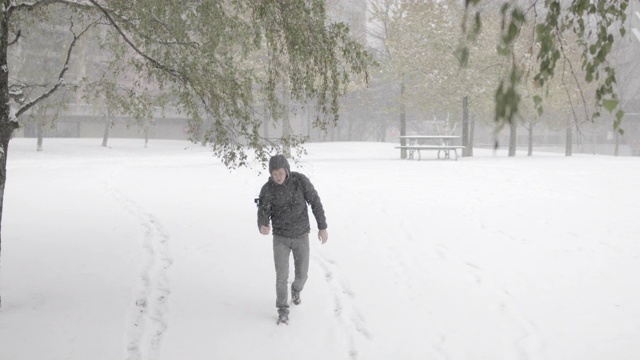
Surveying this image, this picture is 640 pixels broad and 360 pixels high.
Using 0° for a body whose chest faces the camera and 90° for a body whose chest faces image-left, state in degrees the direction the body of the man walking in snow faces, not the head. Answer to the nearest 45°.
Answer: approximately 0°

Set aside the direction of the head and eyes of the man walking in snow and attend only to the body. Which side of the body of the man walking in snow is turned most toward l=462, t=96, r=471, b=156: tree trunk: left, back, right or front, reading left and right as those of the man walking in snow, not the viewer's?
back
